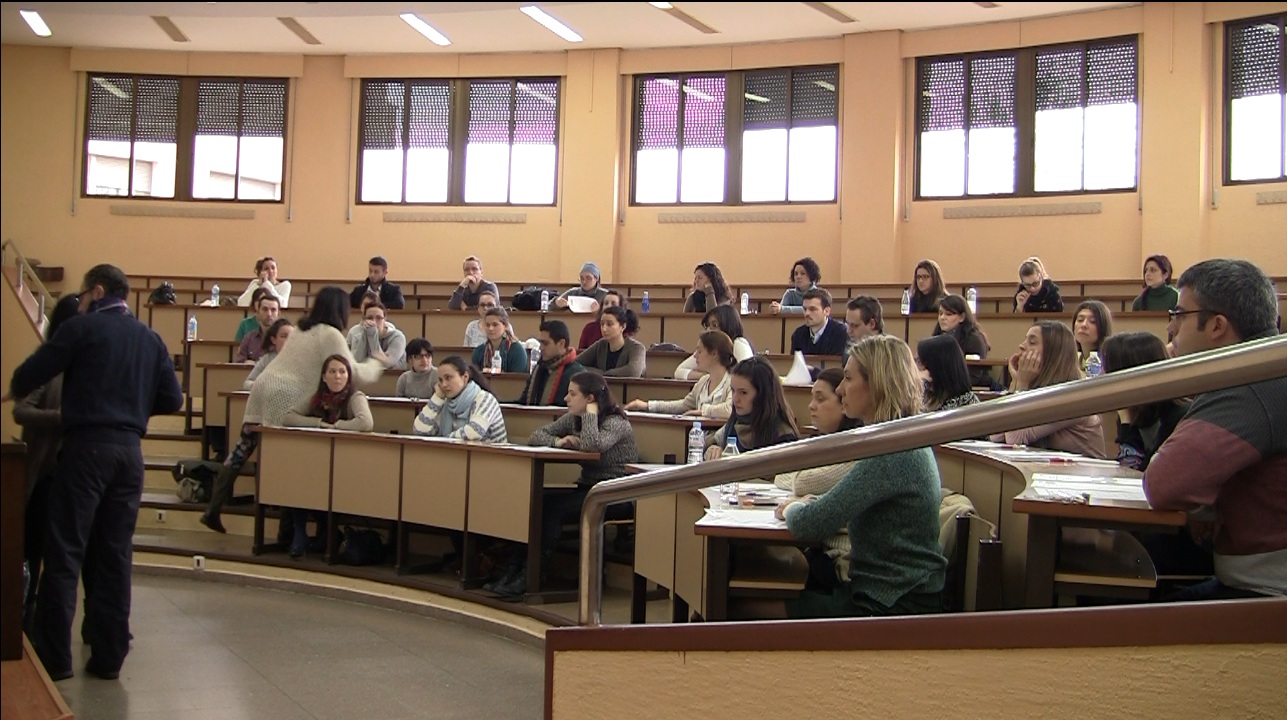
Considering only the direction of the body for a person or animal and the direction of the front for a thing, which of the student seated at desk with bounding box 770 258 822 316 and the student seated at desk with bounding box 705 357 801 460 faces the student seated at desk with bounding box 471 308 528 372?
the student seated at desk with bounding box 770 258 822 316

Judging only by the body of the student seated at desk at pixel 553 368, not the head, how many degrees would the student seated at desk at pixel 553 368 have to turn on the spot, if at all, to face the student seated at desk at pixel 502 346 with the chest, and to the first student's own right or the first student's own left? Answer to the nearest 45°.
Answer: approximately 135° to the first student's own right

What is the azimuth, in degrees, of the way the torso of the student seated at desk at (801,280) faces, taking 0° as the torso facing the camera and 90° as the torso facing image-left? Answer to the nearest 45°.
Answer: approximately 45°

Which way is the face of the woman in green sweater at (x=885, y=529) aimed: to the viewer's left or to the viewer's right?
to the viewer's left

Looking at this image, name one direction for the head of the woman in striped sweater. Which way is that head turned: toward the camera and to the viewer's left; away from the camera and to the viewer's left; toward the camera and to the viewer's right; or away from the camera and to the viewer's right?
toward the camera and to the viewer's left

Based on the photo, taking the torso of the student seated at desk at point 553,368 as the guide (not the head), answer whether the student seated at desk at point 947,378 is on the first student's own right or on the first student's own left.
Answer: on the first student's own left

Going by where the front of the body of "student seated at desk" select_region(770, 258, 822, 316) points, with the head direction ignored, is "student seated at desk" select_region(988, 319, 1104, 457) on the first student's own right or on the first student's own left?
on the first student's own left

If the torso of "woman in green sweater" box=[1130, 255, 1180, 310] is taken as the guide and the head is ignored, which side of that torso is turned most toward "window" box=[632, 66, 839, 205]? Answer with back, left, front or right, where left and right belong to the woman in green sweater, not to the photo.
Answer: right

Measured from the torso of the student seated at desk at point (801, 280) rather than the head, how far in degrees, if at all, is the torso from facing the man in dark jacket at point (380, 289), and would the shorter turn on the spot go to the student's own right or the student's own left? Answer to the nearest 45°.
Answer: approximately 45° to the student's own right

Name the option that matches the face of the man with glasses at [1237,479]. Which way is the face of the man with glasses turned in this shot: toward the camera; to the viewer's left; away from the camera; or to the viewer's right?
to the viewer's left

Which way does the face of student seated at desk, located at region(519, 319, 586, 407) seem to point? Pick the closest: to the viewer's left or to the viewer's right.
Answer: to the viewer's left
